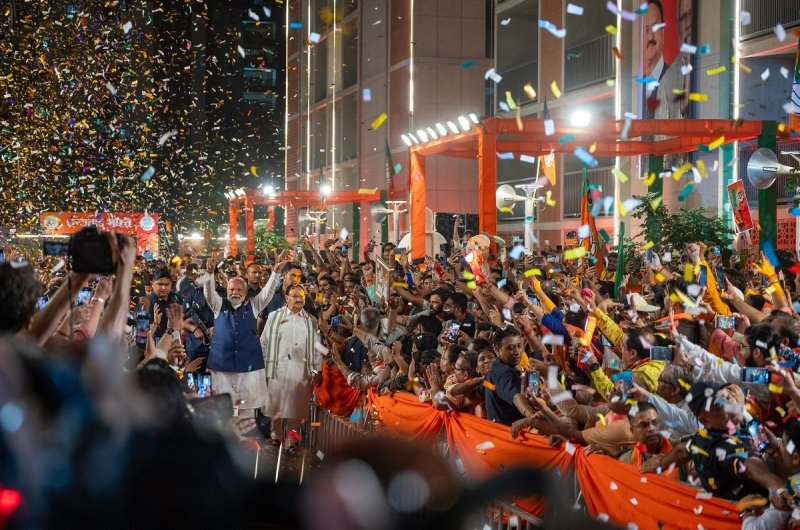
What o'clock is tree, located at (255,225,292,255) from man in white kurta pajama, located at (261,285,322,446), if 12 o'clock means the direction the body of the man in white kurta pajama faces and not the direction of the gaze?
The tree is roughly at 6 o'clock from the man in white kurta pajama.

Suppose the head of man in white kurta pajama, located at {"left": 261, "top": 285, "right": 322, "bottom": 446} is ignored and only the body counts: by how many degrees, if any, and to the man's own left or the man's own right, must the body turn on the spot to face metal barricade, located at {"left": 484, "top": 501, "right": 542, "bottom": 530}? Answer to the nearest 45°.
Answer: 0° — they already face it

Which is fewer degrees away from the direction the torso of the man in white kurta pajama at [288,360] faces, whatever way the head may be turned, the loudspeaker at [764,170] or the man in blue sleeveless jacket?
the man in blue sleeveless jacket

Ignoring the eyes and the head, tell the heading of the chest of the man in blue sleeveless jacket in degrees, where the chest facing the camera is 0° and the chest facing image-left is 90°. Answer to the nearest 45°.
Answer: approximately 0°

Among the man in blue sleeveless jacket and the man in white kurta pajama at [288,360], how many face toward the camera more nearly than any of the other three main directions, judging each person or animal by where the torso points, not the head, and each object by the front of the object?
2

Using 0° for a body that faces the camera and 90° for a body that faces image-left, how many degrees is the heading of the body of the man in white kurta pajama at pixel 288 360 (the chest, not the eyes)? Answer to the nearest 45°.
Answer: approximately 0°

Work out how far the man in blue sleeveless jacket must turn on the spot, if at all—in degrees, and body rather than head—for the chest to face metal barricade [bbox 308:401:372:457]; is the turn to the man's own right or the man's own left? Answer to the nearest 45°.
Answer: approximately 45° to the man's own left
